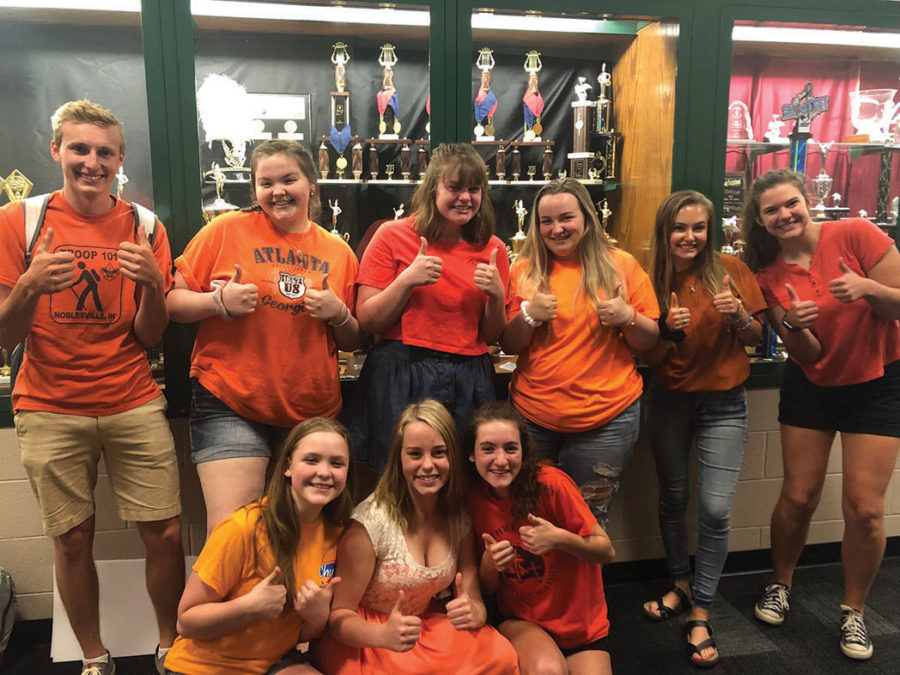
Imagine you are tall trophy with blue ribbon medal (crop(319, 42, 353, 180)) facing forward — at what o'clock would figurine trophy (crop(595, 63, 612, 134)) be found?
figurine trophy (crop(595, 63, 612, 134)) is roughly at 9 o'clock from tall trophy with blue ribbon medal (crop(319, 42, 353, 180)).

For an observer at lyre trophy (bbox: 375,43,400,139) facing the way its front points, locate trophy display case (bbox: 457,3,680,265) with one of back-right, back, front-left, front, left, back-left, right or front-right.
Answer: left

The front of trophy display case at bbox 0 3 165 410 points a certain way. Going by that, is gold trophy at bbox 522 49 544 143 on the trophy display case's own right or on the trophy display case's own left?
on the trophy display case's own left

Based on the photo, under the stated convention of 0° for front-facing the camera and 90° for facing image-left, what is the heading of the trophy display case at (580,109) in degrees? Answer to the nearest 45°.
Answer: approximately 0°

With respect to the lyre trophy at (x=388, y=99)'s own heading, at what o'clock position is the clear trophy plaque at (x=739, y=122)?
the clear trophy plaque at (x=739, y=122) is roughly at 9 o'clock from the lyre trophy at (x=388, y=99).

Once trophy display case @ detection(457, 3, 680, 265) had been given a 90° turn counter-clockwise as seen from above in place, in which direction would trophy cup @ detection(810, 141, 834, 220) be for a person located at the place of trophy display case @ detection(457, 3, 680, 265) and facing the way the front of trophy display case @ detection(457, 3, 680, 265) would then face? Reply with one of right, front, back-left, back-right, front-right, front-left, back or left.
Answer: front

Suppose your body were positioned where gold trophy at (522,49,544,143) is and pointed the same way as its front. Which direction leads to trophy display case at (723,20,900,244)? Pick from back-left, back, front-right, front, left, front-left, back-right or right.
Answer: left

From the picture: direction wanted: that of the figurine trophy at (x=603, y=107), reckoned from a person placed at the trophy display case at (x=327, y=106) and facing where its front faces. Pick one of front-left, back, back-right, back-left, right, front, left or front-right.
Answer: left

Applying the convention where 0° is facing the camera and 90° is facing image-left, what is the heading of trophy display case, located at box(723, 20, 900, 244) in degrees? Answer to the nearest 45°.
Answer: approximately 0°

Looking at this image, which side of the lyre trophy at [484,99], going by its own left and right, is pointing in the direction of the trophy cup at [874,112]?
left

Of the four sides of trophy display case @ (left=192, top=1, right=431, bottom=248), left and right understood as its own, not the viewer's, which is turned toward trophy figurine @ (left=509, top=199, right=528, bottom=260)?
left
